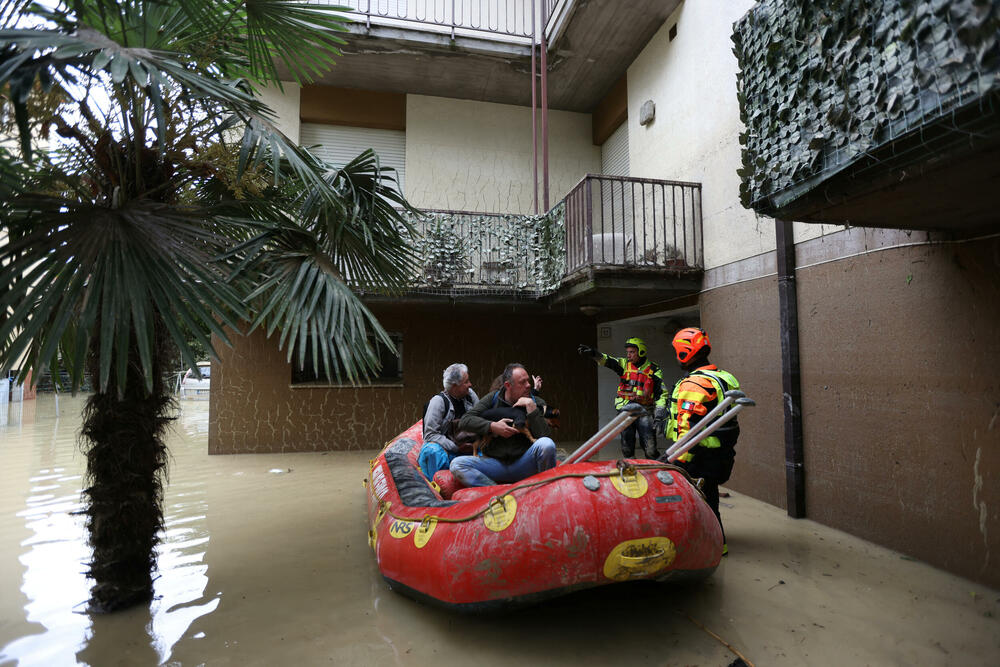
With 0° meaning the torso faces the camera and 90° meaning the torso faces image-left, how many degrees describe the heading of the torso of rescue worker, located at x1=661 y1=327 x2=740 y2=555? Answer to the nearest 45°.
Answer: approximately 135°

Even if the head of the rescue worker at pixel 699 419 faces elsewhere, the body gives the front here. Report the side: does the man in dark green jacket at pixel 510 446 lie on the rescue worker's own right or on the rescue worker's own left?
on the rescue worker's own left

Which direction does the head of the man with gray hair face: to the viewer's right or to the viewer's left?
to the viewer's right

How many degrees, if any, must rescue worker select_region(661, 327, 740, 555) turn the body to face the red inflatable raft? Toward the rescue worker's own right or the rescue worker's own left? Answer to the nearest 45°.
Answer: approximately 90° to the rescue worker's own left

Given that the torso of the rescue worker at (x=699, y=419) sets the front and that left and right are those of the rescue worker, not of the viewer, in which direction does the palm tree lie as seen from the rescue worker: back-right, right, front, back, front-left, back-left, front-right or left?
left

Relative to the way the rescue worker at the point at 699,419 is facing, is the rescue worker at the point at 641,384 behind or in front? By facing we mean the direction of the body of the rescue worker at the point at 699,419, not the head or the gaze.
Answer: in front

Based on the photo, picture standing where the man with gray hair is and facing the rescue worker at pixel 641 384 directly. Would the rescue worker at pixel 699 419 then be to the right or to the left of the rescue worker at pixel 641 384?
right
